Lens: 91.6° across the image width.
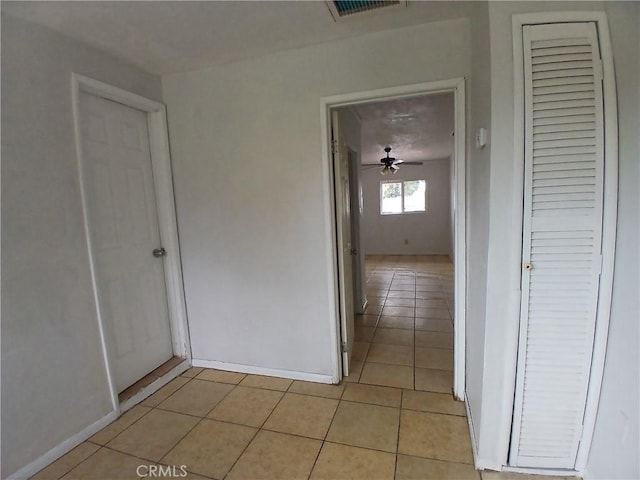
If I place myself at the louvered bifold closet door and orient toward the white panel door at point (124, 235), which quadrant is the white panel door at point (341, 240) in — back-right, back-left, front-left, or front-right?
front-right

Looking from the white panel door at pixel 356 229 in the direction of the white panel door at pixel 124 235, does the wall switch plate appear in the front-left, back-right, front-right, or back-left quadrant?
front-left

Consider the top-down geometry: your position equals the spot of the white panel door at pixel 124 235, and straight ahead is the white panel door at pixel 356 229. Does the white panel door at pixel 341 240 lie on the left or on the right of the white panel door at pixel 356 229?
right

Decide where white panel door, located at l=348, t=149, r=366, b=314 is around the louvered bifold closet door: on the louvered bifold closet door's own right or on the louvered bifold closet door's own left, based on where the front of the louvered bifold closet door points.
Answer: on the louvered bifold closet door's own right

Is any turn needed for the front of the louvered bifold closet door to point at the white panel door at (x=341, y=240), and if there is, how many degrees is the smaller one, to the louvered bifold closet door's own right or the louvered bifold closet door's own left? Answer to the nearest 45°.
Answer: approximately 90° to the louvered bifold closet door's own right

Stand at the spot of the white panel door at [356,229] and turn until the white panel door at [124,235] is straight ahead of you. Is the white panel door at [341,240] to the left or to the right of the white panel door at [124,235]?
left

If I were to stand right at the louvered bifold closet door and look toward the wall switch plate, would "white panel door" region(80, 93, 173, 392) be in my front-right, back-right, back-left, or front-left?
front-left

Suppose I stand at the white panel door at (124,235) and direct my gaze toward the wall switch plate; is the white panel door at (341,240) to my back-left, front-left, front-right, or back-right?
front-left
